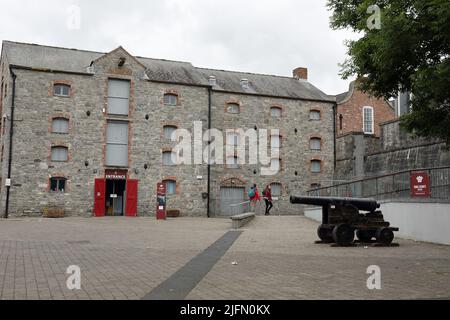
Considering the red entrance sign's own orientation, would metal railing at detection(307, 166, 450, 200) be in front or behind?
in front

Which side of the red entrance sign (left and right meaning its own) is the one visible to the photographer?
front

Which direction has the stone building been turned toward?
toward the camera

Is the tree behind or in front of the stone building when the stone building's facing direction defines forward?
in front

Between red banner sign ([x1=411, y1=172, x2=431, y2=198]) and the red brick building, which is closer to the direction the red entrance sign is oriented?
the red banner sign

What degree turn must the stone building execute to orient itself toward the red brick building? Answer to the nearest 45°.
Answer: approximately 90° to its left

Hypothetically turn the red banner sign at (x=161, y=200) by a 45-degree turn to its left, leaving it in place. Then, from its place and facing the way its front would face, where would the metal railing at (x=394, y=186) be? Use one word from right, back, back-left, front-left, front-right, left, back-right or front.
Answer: front

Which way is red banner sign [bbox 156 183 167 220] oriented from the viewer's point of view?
toward the camera

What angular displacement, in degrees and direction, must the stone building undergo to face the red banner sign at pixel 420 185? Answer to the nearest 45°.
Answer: approximately 45° to its left

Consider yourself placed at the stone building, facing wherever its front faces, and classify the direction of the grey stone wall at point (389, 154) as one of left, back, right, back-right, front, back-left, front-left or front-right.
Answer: left

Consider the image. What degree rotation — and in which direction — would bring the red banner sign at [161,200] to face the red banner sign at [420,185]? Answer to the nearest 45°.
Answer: approximately 45° to its left
